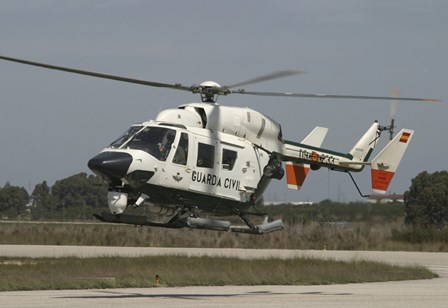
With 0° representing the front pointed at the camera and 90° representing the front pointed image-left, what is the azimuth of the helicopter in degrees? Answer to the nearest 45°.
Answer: approximately 45°
